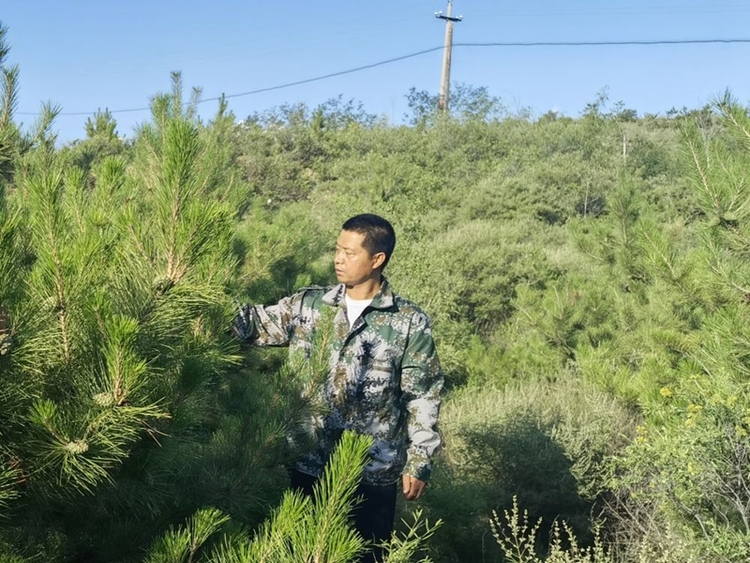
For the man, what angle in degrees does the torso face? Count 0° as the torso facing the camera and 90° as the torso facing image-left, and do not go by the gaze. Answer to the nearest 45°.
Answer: approximately 45°

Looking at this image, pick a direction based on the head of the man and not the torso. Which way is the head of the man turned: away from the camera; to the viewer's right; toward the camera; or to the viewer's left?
to the viewer's left

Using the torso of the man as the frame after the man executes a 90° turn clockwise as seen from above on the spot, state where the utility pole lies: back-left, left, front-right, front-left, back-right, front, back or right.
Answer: front-right
